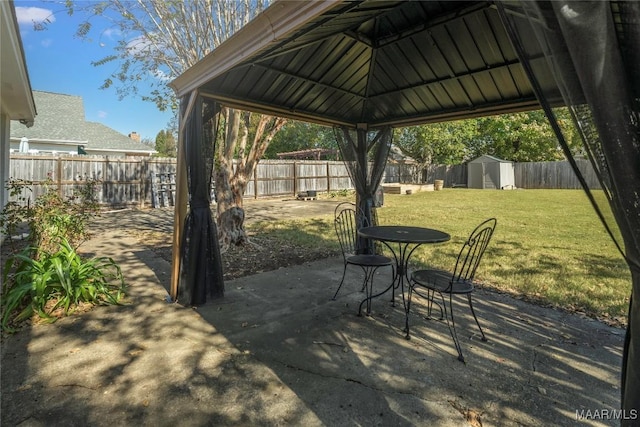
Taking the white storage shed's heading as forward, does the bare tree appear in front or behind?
in front

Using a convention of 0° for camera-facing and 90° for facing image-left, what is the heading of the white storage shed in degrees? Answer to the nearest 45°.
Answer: approximately 45°

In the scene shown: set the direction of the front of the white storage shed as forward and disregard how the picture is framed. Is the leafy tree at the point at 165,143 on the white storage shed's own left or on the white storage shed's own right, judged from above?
on the white storage shed's own right

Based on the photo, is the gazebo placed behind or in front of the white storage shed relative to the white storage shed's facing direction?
in front

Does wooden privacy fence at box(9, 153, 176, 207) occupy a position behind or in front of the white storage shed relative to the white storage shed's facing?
in front

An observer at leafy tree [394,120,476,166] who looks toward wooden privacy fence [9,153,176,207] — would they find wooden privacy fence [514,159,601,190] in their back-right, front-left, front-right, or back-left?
back-left
